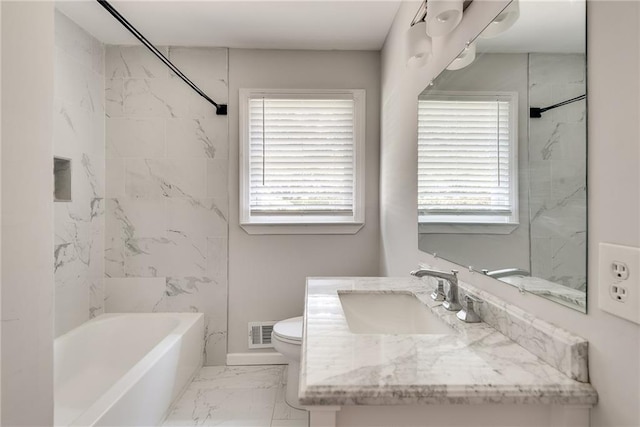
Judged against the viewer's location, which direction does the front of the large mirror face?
facing to the left of the viewer

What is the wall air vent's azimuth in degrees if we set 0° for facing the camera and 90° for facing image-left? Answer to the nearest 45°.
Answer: approximately 0°

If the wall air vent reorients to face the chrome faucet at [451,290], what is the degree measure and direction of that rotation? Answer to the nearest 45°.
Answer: approximately 45° to its left

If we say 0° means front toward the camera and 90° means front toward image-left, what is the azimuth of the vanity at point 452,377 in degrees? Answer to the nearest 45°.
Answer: approximately 90°

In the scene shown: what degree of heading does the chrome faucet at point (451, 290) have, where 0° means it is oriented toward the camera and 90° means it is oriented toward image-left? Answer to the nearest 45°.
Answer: approximately 90°

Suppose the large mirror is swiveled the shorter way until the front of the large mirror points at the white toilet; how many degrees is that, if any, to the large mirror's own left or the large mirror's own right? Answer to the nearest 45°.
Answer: approximately 45° to the large mirror's own right
